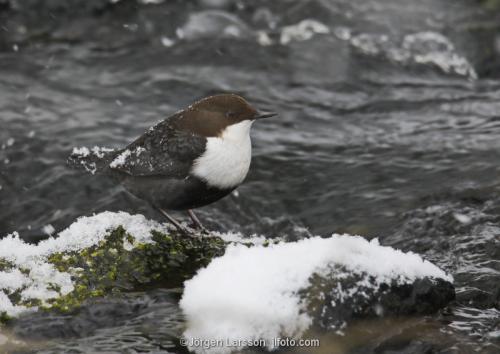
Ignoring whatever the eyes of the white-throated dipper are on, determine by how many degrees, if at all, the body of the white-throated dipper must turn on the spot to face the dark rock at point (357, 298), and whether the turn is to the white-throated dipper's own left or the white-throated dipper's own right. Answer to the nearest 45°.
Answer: approximately 45° to the white-throated dipper's own right

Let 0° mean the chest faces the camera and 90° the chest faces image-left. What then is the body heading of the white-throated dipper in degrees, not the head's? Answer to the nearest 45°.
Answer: approximately 270°
